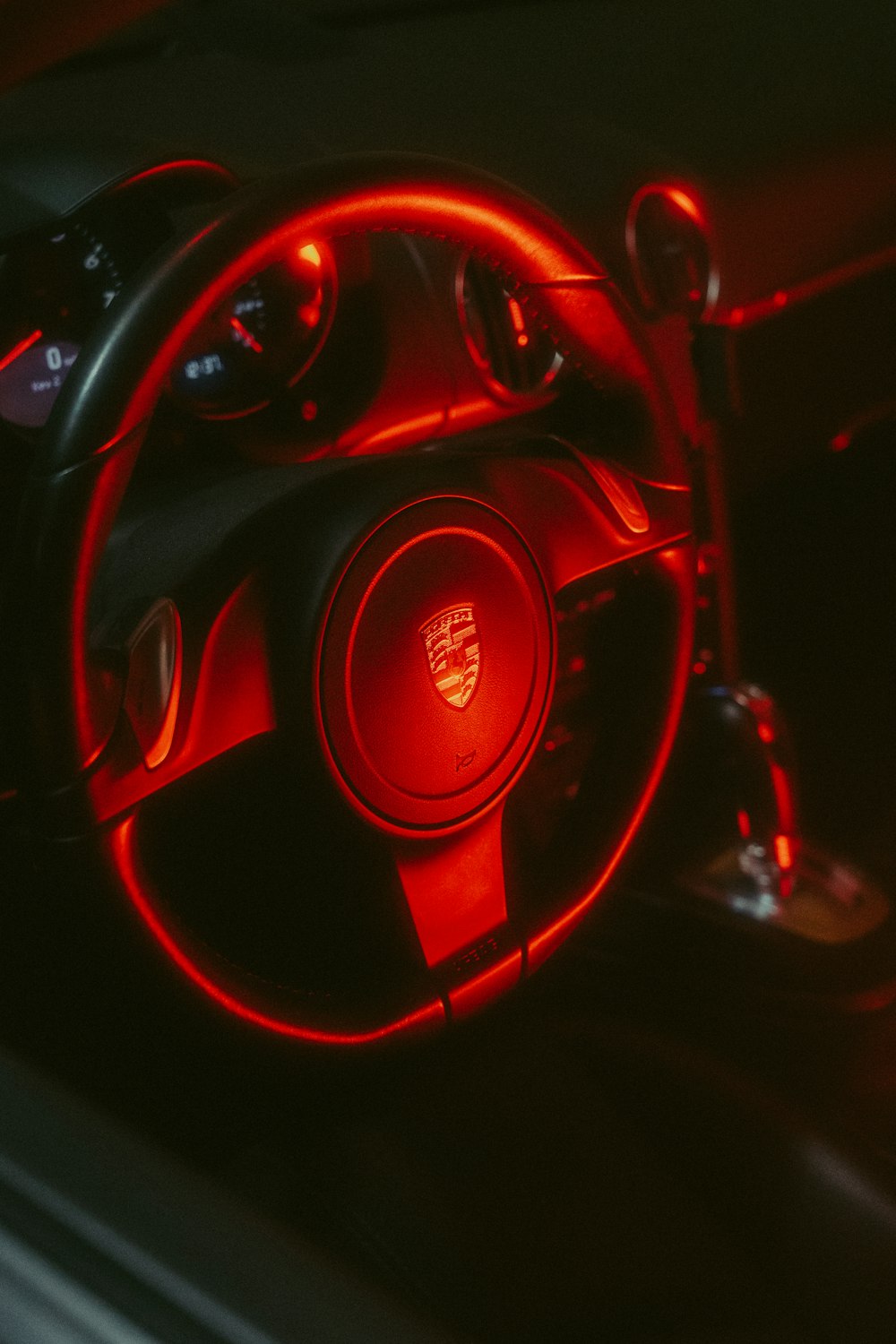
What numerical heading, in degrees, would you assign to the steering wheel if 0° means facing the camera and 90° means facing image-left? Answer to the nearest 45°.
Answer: approximately 315°
